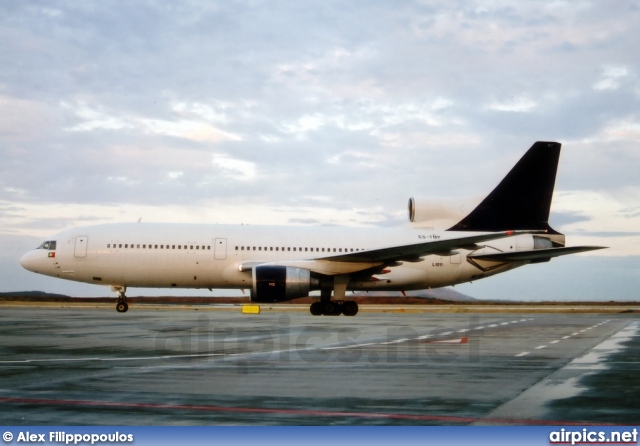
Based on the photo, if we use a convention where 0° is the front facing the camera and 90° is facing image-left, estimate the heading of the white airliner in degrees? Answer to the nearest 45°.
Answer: approximately 90°
